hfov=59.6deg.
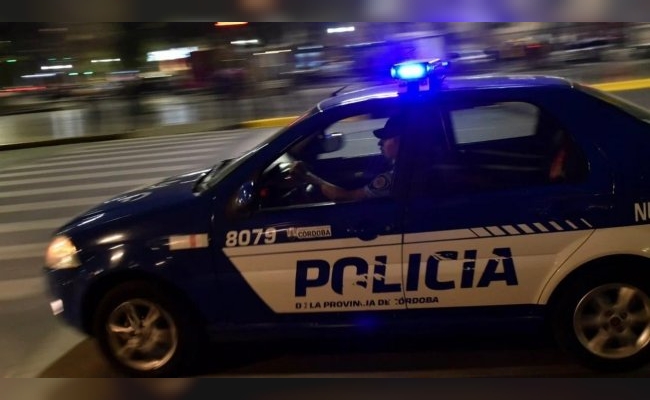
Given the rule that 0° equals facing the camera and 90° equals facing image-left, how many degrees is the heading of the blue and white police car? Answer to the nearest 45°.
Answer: approximately 90°

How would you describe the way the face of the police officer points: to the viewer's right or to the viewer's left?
to the viewer's left

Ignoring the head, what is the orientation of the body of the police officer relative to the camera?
to the viewer's left
